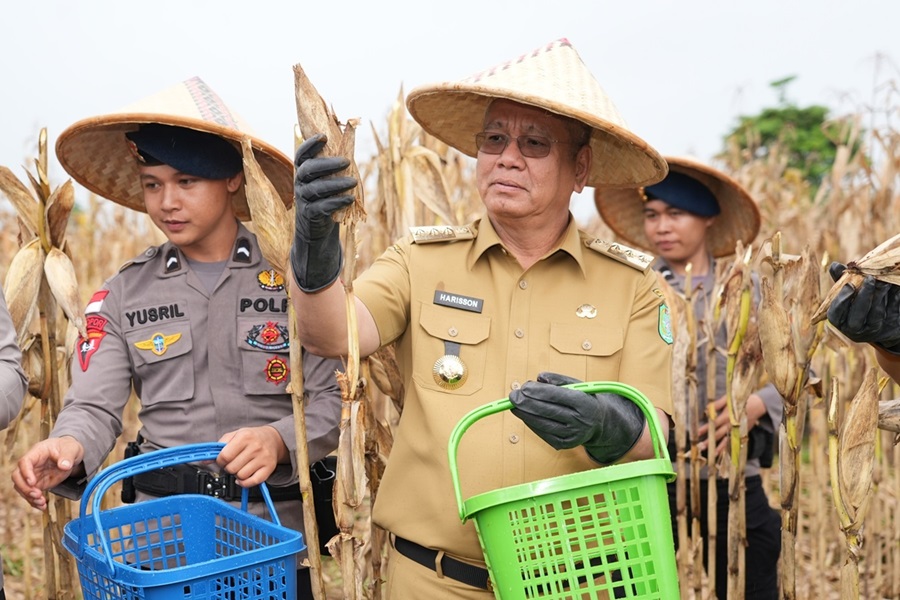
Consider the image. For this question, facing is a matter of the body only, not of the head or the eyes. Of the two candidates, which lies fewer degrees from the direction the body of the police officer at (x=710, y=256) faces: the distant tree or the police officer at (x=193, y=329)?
the police officer

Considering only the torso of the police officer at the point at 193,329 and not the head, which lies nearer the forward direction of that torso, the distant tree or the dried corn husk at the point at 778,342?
the dried corn husk

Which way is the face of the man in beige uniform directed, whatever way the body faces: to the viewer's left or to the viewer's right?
to the viewer's left

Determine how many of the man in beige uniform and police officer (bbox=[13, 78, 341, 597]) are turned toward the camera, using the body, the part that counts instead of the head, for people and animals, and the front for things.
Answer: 2

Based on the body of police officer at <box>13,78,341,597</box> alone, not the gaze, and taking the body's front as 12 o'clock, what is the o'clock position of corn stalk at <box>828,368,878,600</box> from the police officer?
The corn stalk is roughly at 10 o'clock from the police officer.

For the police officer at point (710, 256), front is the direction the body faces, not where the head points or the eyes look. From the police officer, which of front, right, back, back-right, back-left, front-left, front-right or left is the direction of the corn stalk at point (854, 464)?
front-left

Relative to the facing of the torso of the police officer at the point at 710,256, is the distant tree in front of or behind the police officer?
behind

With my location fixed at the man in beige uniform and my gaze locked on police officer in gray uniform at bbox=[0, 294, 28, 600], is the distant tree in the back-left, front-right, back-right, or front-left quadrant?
back-right
